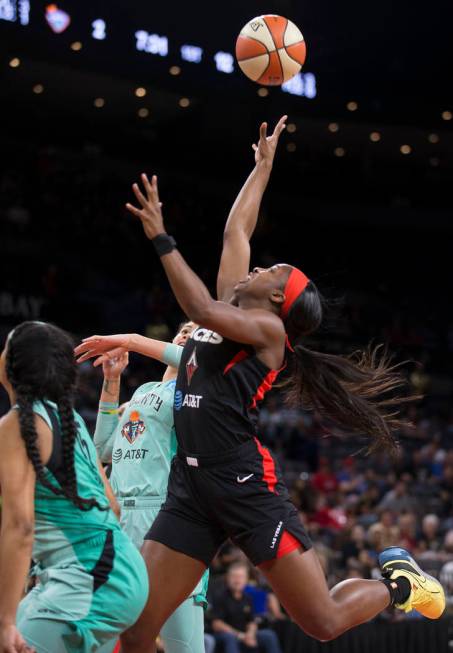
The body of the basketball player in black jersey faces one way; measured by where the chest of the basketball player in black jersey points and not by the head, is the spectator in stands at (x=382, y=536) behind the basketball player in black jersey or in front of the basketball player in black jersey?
behind

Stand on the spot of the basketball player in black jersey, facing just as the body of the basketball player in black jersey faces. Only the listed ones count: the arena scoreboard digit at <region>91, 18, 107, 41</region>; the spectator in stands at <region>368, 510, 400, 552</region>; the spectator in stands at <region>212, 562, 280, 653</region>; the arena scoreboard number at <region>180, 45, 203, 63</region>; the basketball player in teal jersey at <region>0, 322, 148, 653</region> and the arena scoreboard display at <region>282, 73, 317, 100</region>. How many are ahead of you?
1

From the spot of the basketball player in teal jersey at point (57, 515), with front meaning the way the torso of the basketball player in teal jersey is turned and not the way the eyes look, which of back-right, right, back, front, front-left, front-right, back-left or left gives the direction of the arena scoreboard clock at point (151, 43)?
front-right

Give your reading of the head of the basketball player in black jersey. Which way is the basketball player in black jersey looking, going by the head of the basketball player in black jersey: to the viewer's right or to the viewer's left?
to the viewer's left

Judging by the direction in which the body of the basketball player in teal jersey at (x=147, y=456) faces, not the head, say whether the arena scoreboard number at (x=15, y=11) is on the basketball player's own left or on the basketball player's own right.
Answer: on the basketball player's own right

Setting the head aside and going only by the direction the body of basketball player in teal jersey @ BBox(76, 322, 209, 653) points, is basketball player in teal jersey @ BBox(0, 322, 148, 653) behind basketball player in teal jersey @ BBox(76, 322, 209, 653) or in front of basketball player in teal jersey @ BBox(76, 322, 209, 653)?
in front

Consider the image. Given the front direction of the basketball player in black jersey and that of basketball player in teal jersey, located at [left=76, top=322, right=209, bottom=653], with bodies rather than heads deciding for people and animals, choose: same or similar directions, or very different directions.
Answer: same or similar directions

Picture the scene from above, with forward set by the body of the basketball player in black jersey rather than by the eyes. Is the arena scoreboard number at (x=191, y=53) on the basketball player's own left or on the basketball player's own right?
on the basketball player's own right

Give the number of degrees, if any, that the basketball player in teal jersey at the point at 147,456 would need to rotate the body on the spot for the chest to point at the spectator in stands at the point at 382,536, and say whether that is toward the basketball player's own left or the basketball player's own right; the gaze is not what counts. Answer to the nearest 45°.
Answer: approximately 180°

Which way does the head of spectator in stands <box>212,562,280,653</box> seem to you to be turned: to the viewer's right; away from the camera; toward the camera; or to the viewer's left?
toward the camera

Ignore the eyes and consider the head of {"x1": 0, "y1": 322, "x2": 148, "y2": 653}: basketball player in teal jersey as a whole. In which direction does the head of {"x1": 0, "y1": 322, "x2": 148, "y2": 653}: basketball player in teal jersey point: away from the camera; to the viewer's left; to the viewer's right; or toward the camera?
away from the camera

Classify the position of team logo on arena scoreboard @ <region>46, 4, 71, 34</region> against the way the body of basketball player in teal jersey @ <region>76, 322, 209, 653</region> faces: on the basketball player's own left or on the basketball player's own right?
on the basketball player's own right

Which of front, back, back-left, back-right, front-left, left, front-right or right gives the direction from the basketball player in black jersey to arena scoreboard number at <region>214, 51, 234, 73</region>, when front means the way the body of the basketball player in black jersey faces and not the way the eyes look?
back-right

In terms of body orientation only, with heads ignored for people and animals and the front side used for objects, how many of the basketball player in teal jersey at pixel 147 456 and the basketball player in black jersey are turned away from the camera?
0

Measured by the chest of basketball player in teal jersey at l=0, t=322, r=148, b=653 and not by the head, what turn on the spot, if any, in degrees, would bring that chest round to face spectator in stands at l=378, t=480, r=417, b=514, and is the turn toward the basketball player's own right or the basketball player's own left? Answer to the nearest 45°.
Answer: approximately 90° to the basketball player's own right

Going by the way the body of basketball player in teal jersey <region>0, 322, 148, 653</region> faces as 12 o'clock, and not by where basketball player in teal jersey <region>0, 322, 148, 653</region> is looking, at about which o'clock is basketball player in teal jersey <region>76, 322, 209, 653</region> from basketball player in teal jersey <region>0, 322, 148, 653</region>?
basketball player in teal jersey <region>76, 322, 209, 653</region> is roughly at 2 o'clock from basketball player in teal jersey <region>0, 322, 148, 653</region>.

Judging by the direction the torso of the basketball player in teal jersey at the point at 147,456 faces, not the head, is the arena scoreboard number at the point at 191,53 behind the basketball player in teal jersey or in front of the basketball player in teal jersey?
behind

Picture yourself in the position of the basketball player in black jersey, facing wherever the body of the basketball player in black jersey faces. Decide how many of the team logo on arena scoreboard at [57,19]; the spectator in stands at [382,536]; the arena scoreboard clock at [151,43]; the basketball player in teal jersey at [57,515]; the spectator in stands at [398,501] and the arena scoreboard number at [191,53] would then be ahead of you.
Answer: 1
